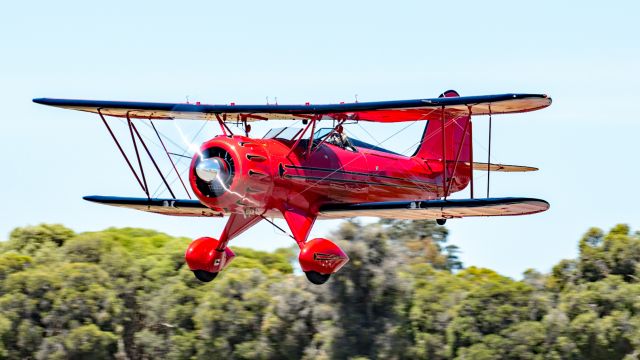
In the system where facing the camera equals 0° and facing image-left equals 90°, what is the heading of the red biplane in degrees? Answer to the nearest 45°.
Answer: approximately 45°
